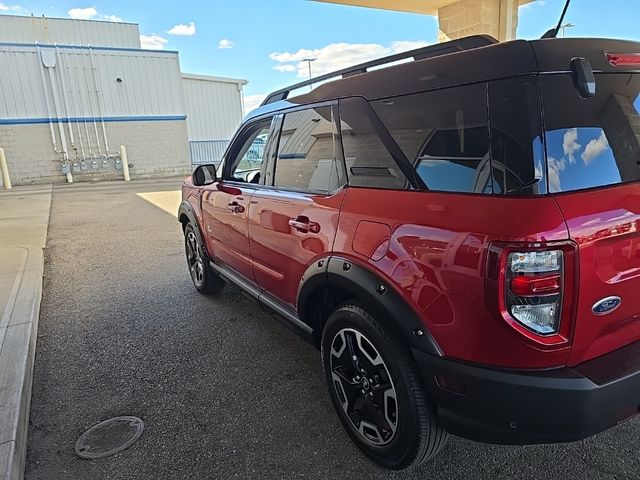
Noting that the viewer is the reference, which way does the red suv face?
facing away from the viewer and to the left of the viewer

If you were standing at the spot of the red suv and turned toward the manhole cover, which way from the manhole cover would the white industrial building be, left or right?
right

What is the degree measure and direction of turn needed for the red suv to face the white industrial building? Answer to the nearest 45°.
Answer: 0° — it already faces it

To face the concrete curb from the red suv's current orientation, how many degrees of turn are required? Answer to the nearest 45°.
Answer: approximately 45° to its left

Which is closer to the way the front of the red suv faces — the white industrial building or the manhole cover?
the white industrial building
